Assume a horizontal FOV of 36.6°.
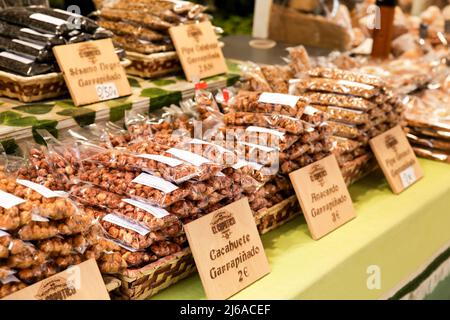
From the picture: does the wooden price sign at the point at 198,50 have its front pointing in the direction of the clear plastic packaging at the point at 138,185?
yes

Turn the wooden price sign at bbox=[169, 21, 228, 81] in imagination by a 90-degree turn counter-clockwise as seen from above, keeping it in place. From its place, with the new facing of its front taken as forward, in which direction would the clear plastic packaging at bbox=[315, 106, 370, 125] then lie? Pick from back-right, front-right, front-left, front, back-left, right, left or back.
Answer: front-right

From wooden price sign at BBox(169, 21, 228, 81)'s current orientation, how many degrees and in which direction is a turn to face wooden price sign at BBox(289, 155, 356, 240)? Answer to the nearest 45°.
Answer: approximately 45° to its left

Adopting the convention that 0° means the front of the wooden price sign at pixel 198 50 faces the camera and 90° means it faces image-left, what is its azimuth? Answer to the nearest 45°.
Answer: approximately 0°

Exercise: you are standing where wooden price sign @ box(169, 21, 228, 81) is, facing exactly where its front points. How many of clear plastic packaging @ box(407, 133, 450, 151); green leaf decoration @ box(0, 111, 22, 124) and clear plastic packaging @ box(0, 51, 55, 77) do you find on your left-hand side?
1

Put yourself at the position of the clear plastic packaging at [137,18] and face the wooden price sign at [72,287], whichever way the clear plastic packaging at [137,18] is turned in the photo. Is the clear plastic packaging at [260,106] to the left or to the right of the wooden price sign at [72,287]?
left

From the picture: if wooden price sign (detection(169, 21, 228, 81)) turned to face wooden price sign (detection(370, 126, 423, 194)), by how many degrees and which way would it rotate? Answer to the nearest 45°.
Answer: approximately 45° to its left

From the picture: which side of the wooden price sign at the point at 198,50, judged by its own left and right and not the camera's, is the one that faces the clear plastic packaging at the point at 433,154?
left

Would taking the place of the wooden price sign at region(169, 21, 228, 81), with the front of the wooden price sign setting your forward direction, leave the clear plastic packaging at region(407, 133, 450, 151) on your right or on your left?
on your left
